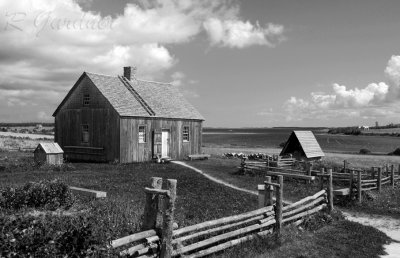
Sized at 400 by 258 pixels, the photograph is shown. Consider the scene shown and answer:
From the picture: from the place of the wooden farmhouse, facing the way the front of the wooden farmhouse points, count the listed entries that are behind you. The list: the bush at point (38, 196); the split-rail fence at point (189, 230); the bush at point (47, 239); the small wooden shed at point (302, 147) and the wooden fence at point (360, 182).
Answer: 0

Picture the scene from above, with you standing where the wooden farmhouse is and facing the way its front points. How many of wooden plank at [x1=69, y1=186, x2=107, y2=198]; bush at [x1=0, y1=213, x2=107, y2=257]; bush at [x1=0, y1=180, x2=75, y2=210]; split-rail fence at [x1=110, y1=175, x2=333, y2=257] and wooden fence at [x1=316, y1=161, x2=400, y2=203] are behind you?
0

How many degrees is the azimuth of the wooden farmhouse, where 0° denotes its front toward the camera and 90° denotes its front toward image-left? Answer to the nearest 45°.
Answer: approximately 315°

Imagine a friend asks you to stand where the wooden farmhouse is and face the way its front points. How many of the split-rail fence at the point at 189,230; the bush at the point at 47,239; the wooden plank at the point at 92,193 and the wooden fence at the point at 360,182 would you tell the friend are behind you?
0

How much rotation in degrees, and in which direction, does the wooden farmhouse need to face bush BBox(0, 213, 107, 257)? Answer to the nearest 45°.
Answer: approximately 45° to its right

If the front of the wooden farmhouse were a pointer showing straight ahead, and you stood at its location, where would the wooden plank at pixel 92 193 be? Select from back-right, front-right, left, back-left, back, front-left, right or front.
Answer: front-right

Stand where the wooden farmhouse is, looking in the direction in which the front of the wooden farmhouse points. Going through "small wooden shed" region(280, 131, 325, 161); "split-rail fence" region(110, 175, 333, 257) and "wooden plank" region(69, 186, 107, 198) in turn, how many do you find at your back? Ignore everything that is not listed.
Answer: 0

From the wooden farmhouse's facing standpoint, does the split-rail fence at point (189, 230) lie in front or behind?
in front

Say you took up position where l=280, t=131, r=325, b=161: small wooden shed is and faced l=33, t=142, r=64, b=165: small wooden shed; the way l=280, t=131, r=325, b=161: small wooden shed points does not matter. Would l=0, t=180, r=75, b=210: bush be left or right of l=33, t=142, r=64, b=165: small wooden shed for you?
left

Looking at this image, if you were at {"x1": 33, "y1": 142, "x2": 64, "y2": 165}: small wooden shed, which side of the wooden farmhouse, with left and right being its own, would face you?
right

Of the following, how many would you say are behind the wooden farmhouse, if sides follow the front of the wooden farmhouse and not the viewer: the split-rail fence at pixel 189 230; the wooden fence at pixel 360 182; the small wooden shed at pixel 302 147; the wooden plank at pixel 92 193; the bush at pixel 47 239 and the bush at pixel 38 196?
0

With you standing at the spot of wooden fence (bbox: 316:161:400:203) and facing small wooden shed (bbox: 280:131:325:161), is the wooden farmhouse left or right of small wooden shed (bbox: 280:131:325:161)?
left

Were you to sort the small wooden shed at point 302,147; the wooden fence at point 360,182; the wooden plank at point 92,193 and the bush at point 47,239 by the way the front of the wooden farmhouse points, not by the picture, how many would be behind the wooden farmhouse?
0

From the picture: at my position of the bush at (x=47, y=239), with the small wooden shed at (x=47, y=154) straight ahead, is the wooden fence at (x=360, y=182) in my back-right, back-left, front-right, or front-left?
front-right

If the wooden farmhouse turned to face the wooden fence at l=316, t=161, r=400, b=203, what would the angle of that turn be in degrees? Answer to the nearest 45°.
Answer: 0° — it already faces it

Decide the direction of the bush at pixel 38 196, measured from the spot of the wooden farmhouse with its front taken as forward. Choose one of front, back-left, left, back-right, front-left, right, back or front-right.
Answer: front-right

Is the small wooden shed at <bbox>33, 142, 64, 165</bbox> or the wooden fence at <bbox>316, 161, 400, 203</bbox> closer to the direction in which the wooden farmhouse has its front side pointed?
the wooden fence

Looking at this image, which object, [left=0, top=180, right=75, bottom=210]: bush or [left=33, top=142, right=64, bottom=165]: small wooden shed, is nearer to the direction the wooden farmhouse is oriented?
the bush

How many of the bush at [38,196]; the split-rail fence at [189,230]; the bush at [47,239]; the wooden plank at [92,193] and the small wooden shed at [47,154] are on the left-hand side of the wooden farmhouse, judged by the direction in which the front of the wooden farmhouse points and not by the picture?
0
